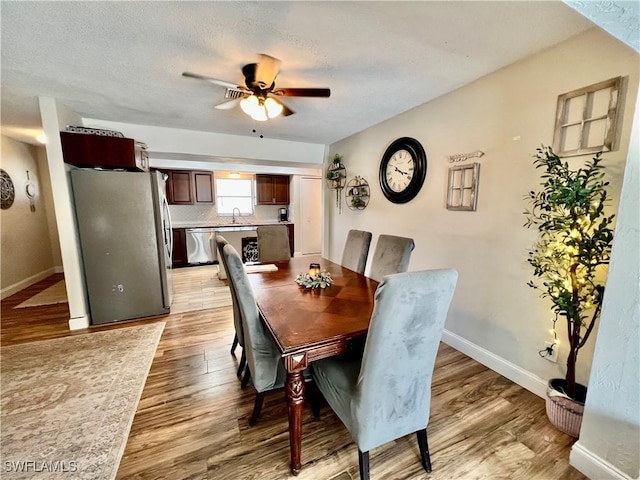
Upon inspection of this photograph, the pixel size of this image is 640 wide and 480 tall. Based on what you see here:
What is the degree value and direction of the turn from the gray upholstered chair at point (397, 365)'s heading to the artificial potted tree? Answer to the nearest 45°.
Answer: approximately 90° to its right

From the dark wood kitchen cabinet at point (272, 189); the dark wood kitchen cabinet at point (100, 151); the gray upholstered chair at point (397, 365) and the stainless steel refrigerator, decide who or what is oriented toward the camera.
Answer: the dark wood kitchen cabinet at point (272, 189)

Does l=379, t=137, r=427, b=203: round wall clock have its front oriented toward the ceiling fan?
yes

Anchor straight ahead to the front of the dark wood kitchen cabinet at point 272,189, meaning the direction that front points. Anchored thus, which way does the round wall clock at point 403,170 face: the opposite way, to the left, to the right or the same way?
to the right

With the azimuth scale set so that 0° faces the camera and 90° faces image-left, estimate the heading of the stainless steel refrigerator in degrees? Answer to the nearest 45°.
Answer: approximately 270°

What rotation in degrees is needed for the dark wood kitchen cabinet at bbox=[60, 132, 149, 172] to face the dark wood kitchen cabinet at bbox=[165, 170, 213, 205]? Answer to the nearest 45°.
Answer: approximately 45° to its left

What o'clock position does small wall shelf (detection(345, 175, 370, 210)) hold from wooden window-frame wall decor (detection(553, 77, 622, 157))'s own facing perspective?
The small wall shelf is roughly at 2 o'clock from the wooden window-frame wall decor.

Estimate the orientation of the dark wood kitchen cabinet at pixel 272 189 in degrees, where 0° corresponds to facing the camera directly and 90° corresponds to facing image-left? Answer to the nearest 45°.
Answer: approximately 0°

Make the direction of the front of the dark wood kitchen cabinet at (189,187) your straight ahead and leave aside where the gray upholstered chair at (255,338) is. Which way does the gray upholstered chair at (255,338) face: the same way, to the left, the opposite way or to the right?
to the left

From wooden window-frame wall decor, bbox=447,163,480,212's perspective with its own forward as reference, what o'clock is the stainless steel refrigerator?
The stainless steel refrigerator is roughly at 1 o'clock from the wooden window-frame wall decor.

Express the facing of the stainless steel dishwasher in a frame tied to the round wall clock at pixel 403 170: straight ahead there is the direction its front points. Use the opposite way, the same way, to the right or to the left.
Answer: to the left

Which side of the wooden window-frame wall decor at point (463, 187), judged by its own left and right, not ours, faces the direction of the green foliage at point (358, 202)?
right
